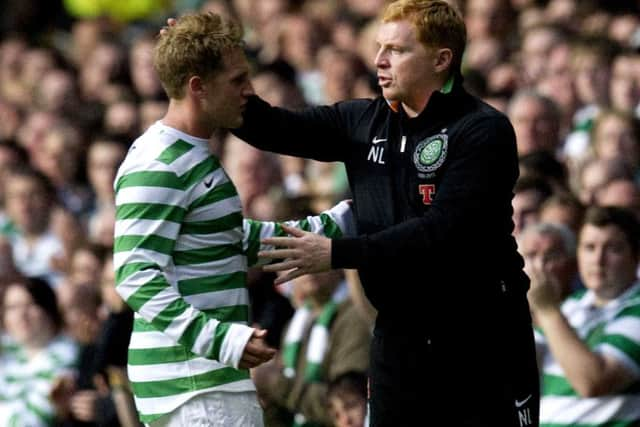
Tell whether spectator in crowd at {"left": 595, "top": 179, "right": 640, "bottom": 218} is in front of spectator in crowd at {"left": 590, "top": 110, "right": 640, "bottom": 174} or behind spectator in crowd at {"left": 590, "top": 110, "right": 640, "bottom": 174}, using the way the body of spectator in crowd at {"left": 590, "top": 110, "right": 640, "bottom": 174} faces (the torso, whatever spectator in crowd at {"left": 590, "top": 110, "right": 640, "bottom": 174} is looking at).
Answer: in front

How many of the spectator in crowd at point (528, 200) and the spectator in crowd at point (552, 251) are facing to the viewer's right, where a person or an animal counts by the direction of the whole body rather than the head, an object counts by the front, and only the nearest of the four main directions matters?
0

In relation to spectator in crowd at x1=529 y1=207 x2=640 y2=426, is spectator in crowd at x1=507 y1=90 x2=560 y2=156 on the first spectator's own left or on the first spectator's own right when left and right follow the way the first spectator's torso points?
on the first spectator's own right

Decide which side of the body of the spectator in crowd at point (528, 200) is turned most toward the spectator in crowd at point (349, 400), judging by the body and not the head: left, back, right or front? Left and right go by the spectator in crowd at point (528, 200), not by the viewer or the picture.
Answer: front
